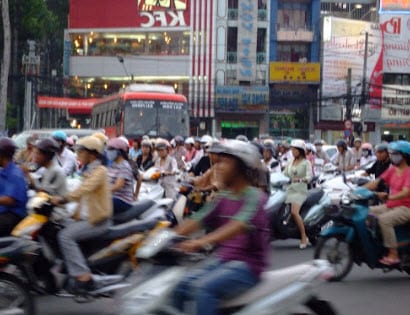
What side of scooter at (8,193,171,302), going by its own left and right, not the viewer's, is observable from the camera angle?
left

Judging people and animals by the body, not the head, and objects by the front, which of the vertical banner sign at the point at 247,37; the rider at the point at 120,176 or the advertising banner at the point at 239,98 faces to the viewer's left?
the rider

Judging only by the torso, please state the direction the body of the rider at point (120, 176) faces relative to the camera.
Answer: to the viewer's left

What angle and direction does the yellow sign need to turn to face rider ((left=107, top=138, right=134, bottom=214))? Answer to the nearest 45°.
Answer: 0° — it already faces them

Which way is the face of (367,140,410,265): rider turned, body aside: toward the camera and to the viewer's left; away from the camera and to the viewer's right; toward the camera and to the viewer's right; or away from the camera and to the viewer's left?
toward the camera and to the viewer's left

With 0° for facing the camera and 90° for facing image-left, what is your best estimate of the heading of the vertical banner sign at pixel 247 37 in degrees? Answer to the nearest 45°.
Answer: approximately 0°

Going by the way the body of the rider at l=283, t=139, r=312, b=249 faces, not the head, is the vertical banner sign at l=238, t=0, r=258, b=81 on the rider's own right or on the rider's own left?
on the rider's own right
